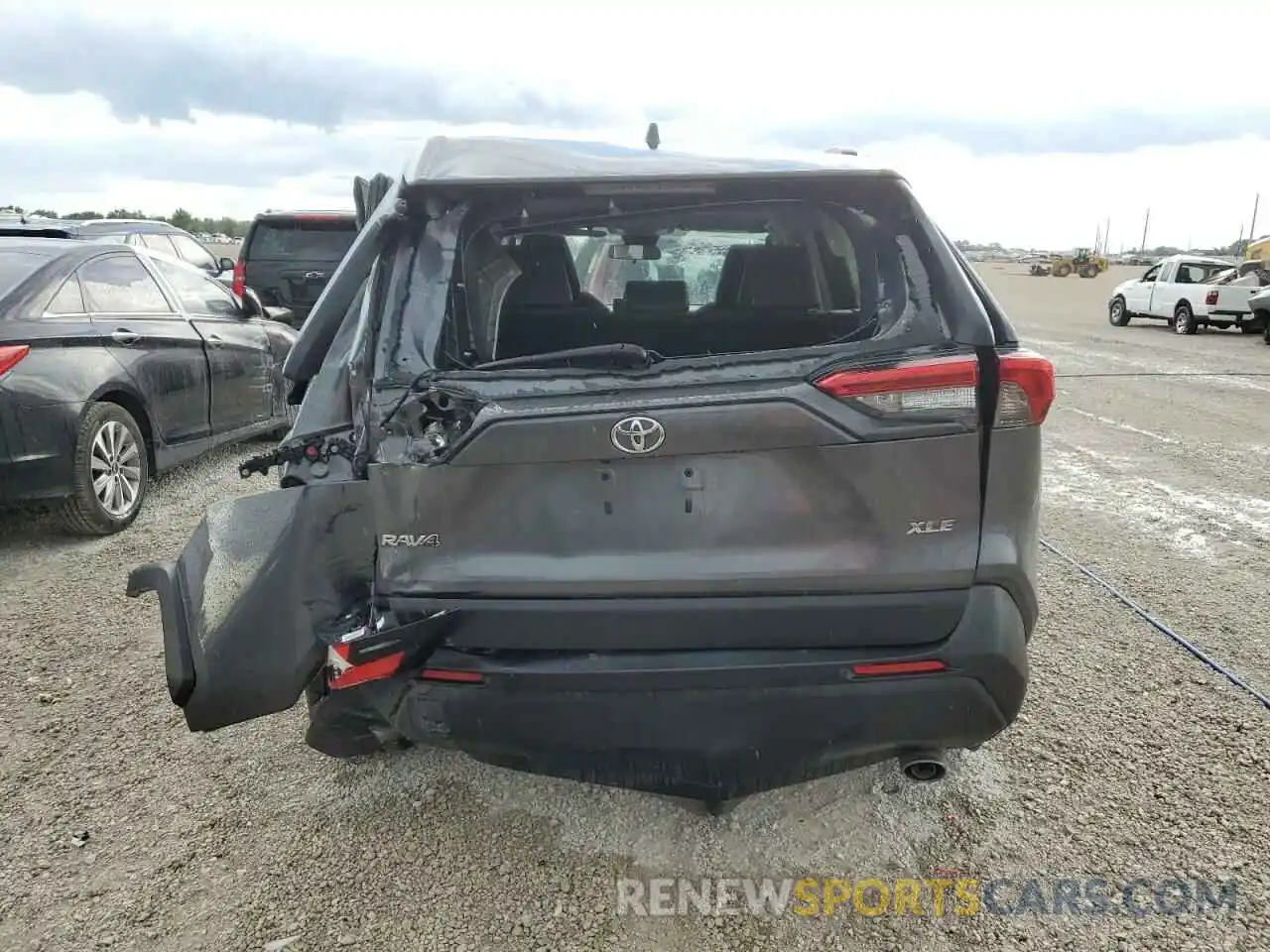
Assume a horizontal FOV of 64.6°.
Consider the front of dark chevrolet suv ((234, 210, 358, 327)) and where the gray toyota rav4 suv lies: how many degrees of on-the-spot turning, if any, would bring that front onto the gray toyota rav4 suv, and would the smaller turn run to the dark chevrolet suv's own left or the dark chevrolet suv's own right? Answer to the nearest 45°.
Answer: approximately 180°

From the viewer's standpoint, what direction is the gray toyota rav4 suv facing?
away from the camera

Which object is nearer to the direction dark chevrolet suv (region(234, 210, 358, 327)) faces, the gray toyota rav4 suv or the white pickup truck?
the white pickup truck

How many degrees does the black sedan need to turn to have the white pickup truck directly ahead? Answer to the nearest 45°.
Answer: approximately 45° to its right

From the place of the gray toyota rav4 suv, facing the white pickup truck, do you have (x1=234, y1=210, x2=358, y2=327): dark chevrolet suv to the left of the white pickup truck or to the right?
left

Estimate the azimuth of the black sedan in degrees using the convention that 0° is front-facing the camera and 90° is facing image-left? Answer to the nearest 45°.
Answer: approximately 225°

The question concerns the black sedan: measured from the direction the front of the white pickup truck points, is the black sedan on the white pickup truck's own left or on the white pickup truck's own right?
on the white pickup truck's own left

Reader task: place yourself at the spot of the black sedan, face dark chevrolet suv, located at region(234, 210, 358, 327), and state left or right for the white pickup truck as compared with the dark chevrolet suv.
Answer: right

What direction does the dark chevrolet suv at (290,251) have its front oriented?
away from the camera

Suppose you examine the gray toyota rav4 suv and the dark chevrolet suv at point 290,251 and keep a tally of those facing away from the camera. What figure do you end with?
2

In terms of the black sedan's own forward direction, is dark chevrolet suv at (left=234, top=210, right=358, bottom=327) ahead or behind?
ahead

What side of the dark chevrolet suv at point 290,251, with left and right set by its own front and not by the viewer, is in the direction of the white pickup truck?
right

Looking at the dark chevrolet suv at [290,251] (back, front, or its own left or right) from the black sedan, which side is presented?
back

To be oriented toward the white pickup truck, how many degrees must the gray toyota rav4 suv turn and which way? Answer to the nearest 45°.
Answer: approximately 45° to its right
